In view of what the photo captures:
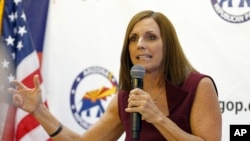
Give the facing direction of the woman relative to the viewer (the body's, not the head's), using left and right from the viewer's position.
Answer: facing the viewer and to the left of the viewer

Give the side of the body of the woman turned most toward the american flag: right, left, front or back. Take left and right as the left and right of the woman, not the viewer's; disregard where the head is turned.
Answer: right

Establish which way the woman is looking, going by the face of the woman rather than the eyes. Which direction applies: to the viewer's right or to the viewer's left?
to the viewer's left
